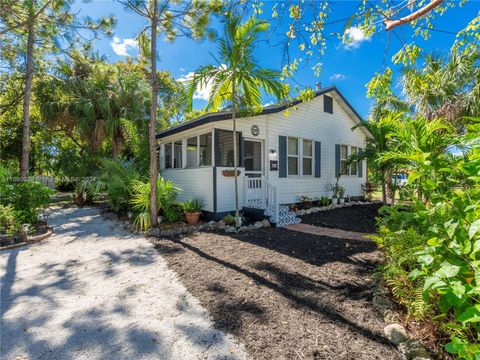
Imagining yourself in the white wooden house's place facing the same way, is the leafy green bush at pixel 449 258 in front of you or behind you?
in front

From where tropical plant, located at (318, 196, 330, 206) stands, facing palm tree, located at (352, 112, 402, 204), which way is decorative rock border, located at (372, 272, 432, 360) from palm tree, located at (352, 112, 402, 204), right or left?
right

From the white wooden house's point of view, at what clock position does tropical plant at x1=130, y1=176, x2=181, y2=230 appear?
The tropical plant is roughly at 3 o'clock from the white wooden house.

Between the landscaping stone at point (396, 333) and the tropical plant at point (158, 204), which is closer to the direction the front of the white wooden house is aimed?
the landscaping stone

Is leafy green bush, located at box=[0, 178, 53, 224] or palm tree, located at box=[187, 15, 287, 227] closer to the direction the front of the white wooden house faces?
the palm tree

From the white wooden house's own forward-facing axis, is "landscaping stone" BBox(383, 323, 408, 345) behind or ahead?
ahead

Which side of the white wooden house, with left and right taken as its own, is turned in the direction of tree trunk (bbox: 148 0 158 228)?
right

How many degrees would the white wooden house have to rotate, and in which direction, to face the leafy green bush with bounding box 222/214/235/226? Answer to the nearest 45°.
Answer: approximately 90° to its right

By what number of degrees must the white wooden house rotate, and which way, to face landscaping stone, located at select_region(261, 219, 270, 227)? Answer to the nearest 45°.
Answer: approximately 45° to its right

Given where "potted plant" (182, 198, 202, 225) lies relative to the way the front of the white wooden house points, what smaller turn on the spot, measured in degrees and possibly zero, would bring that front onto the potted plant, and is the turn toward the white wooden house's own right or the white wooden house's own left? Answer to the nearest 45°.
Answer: approximately 90° to the white wooden house's own right

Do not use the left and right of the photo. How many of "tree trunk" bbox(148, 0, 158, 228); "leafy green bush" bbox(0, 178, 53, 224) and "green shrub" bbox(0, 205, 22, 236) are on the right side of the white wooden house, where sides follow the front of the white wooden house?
3

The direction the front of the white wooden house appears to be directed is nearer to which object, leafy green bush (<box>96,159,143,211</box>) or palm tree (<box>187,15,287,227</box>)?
the palm tree
